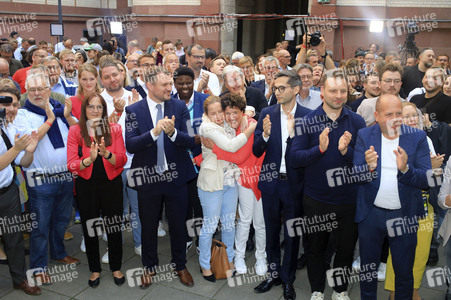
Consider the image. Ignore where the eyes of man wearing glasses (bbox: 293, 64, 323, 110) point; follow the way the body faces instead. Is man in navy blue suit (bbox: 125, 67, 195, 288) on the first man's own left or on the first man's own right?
on the first man's own right

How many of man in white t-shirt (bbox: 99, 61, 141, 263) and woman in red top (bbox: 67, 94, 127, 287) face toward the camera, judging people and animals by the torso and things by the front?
2

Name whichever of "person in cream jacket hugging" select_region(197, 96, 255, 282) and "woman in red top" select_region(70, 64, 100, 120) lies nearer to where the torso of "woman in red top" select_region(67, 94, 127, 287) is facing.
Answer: the person in cream jacket hugging

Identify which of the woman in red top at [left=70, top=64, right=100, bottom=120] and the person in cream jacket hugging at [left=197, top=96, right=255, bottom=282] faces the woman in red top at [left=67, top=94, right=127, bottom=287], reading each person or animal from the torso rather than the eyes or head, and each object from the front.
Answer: the woman in red top at [left=70, top=64, right=100, bottom=120]

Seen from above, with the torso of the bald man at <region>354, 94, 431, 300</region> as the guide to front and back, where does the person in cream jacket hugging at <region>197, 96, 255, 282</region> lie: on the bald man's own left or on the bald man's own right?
on the bald man's own right

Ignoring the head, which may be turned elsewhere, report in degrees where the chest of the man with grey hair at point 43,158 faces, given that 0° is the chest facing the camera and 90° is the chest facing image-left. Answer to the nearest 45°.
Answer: approximately 315°

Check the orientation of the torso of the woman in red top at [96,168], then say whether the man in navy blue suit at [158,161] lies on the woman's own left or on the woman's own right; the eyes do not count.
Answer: on the woman's own left

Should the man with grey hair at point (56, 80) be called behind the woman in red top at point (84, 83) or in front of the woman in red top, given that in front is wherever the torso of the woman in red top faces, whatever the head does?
behind

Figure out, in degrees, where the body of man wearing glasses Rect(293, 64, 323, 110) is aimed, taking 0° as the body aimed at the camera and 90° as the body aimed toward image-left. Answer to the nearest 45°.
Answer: approximately 0°

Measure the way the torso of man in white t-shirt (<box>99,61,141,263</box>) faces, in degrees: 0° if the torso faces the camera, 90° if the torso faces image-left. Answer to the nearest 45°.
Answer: approximately 0°

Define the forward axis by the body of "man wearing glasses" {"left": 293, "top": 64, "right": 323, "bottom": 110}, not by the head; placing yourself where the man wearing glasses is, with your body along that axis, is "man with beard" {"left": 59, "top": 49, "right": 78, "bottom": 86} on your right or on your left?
on your right
